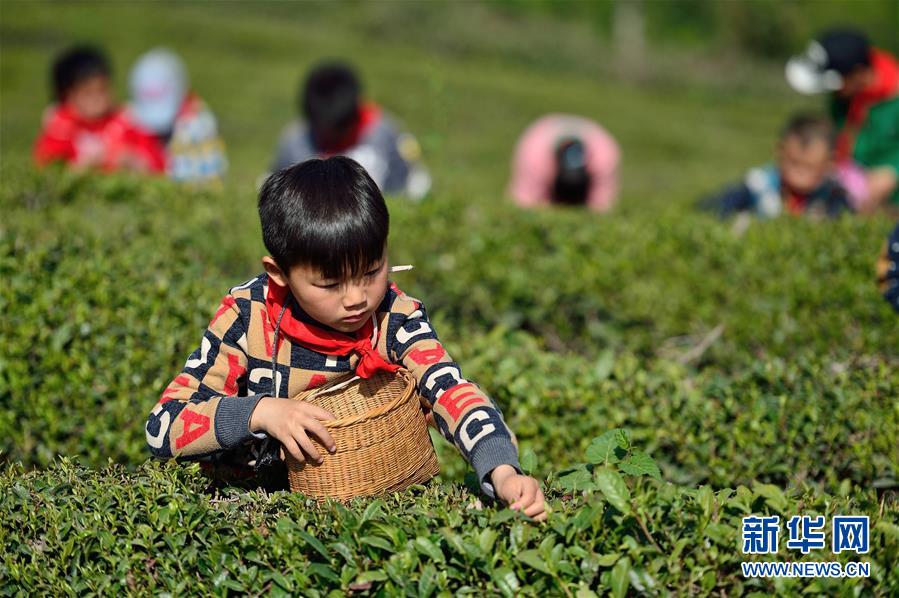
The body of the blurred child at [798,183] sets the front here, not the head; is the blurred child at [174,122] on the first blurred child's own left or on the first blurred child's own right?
on the first blurred child's own right

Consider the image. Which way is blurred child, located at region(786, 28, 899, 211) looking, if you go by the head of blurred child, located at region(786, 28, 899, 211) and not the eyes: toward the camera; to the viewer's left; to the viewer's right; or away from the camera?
to the viewer's left

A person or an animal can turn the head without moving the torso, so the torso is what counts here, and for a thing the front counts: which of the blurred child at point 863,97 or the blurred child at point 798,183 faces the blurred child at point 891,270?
the blurred child at point 798,183

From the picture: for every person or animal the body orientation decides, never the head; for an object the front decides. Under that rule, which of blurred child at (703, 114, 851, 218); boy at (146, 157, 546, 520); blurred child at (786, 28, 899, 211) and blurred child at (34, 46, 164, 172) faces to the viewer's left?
blurred child at (786, 28, 899, 211)

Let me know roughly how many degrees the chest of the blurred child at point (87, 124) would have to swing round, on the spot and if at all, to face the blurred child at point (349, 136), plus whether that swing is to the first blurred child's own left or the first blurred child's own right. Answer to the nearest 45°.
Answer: approximately 45° to the first blurred child's own left

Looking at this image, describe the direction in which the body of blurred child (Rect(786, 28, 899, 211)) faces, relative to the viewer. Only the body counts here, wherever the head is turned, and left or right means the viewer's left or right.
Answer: facing to the left of the viewer

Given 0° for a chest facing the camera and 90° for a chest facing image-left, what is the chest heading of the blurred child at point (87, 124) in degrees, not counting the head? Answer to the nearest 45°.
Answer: approximately 0°

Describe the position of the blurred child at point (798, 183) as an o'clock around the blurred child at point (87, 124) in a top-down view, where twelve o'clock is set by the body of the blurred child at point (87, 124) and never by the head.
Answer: the blurred child at point (798, 183) is roughly at 10 o'clock from the blurred child at point (87, 124).

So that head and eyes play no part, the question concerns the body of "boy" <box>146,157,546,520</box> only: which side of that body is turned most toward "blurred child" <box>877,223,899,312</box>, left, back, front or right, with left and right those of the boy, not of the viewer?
left
